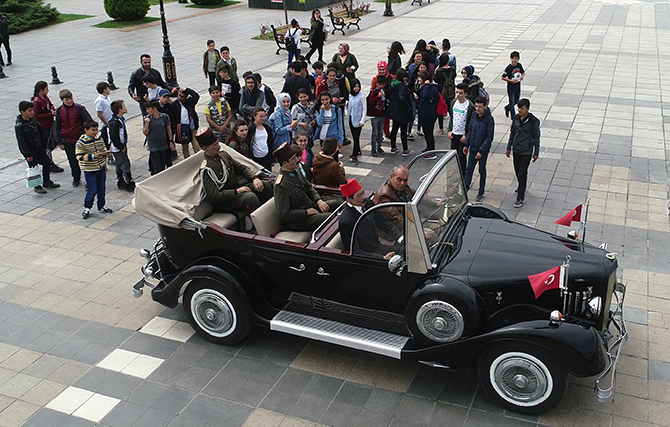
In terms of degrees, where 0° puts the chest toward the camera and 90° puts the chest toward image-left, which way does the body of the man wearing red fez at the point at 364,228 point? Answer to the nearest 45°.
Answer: approximately 315°

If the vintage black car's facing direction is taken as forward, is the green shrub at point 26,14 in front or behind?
behind

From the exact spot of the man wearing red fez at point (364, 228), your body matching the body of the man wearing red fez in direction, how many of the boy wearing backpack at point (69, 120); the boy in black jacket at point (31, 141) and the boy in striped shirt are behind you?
3

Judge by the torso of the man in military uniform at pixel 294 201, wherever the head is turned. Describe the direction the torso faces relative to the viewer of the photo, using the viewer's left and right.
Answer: facing the viewer and to the right of the viewer

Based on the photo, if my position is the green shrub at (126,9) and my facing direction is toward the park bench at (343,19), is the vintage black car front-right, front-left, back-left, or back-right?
front-right

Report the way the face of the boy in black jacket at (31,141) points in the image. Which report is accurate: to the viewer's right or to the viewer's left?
to the viewer's right

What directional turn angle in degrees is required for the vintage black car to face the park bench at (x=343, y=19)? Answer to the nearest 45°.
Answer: approximately 135° to its left

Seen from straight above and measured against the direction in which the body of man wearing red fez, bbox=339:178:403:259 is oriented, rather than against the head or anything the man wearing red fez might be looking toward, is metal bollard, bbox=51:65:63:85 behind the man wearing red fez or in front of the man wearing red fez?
behind

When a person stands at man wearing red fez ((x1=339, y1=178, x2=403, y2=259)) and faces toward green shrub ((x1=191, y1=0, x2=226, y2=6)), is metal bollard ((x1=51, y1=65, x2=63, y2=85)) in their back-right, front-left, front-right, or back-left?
front-left
